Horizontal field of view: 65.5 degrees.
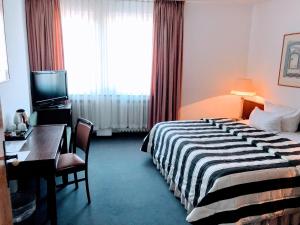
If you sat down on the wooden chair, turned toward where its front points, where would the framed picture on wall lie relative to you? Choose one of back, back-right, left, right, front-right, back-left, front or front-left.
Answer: back-left

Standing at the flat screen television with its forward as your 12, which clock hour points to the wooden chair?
The wooden chair is roughly at 1 o'clock from the flat screen television.

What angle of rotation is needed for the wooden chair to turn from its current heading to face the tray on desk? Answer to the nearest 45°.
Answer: approximately 45° to its right

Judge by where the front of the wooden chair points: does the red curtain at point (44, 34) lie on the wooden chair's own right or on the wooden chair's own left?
on the wooden chair's own right

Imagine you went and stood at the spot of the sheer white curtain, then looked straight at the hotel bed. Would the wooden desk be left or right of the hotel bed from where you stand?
right

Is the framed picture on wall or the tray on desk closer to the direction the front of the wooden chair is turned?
the tray on desk

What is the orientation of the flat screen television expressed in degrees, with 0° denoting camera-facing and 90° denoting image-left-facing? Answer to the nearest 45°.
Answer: approximately 315°

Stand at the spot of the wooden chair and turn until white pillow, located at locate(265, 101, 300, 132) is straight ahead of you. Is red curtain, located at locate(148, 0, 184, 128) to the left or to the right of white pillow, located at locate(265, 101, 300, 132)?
left

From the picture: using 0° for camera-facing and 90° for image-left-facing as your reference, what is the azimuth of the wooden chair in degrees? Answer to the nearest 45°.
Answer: approximately 45°
